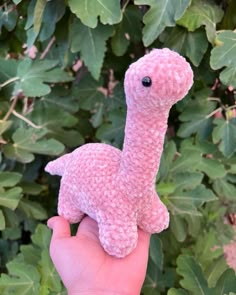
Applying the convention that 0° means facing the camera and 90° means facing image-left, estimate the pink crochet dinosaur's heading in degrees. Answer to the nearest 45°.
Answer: approximately 315°
